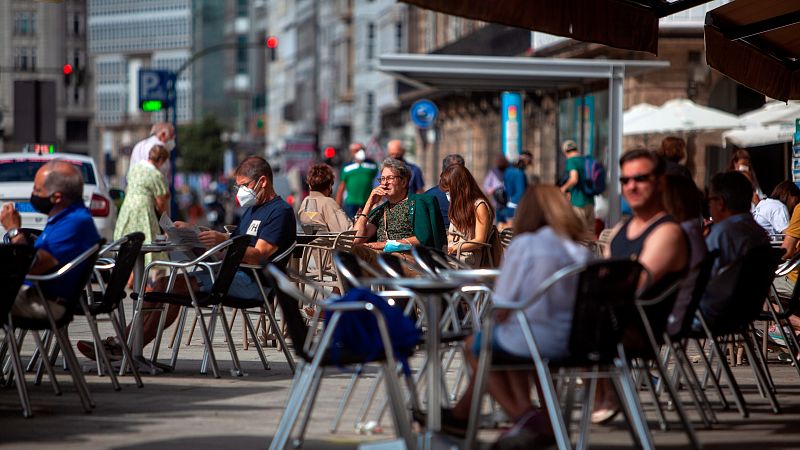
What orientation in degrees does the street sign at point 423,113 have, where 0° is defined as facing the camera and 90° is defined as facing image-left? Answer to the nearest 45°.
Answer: approximately 0°

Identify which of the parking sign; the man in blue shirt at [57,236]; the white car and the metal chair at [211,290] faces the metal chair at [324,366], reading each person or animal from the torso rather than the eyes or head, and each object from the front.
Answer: the parking sign

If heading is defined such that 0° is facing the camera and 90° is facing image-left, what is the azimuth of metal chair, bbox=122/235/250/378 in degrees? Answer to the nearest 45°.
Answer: approximately 90°

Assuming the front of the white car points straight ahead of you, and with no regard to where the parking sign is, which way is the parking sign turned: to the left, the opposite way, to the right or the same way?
the opposite way

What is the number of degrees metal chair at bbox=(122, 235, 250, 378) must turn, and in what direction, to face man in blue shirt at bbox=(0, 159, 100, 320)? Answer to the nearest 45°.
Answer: approximately 45° to its left

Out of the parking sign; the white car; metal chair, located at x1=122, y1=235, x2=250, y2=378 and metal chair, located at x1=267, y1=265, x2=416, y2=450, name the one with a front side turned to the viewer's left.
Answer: metal chair, located at x1=122, y1=235, x2=250, y2=378

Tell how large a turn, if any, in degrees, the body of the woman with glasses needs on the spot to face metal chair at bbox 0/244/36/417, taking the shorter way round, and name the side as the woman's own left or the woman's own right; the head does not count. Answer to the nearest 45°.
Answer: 0° — they already face it

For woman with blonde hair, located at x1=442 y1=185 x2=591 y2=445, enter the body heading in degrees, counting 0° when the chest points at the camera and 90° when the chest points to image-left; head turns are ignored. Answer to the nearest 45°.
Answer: approximately 135°

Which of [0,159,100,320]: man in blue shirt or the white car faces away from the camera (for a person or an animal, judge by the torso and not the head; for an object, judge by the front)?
the white car

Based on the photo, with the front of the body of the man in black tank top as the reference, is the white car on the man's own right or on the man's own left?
on the man's own right

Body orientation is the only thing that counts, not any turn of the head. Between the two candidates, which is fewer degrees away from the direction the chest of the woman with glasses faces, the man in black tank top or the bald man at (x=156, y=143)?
the man in black tank top
